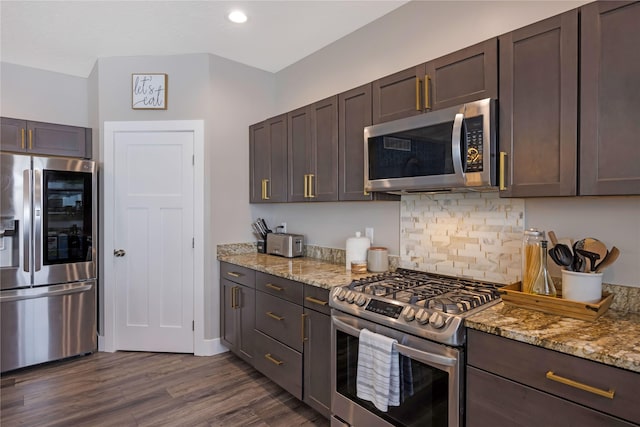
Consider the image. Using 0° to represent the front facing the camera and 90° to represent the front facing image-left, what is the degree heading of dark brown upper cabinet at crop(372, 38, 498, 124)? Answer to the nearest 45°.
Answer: approximately 45°

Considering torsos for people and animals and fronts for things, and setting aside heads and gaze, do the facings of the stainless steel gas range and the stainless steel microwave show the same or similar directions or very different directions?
same or similar directions

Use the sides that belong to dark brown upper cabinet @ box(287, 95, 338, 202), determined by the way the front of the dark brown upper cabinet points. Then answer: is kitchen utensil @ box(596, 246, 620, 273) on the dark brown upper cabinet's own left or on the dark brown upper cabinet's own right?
on the dark brown upper cabinet's own left

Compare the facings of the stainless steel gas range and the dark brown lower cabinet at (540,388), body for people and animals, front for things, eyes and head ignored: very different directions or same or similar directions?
same or similar directions

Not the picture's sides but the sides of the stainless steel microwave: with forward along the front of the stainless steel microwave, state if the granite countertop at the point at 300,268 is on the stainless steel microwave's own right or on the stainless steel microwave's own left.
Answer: on the stainless steel microwave's own right

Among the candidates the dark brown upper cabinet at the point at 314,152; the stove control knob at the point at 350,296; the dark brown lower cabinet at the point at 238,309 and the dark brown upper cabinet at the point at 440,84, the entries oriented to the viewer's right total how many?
0

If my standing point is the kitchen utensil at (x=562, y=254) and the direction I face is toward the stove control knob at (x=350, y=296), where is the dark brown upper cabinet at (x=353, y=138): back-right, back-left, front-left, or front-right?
front-right

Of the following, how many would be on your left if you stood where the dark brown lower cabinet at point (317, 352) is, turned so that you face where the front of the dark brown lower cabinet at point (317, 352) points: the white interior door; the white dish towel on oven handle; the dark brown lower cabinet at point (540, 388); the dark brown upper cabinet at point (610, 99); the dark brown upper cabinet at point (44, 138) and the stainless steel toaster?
3

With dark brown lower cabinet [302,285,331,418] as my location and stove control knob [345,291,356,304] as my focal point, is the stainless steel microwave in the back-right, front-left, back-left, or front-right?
front-left

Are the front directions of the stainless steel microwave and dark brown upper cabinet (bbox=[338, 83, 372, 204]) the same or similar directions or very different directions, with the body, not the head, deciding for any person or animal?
same or similar directions

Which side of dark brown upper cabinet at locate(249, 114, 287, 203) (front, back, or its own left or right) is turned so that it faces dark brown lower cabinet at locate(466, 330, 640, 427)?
left

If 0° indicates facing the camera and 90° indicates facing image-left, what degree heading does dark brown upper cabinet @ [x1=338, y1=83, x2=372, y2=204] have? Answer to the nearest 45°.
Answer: approximately 45°
